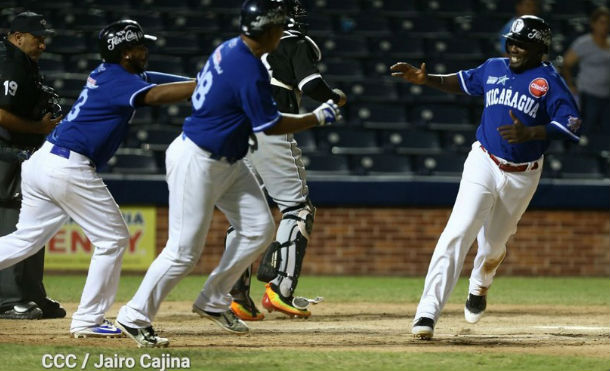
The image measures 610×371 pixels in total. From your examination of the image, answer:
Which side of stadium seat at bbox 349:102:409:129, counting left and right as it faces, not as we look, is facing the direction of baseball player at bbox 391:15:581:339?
front

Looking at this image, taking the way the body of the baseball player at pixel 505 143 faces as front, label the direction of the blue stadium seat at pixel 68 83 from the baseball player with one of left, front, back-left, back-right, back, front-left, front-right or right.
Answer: right

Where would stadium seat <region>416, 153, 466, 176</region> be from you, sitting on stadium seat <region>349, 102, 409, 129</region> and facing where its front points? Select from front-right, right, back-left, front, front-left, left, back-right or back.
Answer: front-left

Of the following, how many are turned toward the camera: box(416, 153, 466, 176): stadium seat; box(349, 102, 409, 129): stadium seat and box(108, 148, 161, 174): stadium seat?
3

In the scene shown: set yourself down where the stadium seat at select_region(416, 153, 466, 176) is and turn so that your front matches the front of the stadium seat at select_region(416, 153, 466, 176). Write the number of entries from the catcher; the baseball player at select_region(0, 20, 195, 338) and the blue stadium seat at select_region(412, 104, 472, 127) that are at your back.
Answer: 1

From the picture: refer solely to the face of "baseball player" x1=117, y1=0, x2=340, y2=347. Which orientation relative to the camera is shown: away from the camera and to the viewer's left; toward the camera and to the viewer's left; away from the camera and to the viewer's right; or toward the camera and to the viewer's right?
away from the camera and to the viewer's right

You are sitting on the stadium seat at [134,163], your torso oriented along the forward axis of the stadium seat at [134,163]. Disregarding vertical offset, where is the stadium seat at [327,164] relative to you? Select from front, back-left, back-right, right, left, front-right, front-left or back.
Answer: left

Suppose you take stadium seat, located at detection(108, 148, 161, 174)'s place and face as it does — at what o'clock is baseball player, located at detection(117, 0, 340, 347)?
The baseball player is roughly at 12 o'clock from the stadium seat.

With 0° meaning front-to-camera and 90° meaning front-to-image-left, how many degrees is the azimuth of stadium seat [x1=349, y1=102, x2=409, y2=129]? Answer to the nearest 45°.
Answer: approximately 0°
